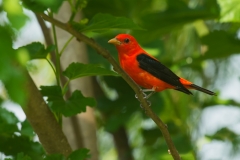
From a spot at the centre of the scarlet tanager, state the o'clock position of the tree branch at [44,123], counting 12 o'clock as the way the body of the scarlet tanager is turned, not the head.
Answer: The tree branch is roughly at 12 o'clock from the scarlet tanager.

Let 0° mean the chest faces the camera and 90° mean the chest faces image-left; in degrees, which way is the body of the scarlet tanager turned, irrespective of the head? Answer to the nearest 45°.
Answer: approximately 90°

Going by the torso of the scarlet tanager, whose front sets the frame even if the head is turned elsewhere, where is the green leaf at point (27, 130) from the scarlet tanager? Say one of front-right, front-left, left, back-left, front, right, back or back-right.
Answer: front-left
